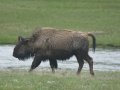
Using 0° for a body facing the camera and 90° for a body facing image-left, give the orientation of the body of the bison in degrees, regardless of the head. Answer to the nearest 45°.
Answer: approximately 90°
